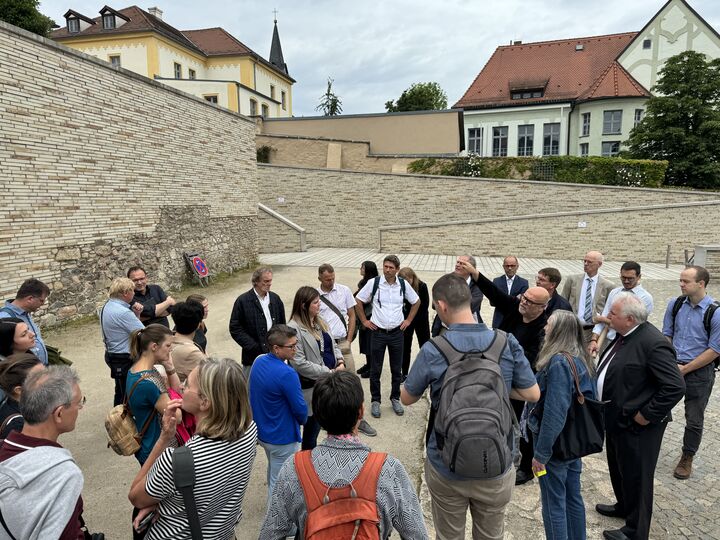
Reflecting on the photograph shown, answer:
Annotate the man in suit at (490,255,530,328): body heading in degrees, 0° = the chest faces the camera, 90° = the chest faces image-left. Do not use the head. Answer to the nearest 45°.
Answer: approximately 0°

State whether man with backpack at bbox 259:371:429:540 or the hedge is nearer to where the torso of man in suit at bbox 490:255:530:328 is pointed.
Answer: the man with backpack

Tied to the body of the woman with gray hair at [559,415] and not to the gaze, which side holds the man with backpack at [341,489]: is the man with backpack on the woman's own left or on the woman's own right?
on the woman's own left

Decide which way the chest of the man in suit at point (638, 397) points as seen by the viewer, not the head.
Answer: to the viewer's left

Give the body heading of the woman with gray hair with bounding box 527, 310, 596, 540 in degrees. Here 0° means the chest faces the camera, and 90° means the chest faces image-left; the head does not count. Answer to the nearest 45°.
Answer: approximately 135°

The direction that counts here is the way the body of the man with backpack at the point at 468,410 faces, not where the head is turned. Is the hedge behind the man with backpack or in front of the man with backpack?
in front

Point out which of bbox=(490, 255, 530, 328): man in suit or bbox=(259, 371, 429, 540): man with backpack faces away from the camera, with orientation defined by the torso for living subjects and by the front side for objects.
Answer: the man with backpack

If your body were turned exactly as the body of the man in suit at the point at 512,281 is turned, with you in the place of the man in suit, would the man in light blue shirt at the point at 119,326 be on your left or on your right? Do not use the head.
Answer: on your right

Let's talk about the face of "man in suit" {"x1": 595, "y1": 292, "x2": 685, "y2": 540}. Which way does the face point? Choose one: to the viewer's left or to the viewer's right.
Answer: to the viewer's left

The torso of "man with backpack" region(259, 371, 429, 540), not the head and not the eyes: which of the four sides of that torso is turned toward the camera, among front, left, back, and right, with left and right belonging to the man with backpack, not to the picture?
back

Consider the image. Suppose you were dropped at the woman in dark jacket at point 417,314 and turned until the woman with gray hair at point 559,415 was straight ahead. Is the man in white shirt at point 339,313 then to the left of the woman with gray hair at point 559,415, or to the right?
right

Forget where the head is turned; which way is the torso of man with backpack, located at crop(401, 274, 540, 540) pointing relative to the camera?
away from the camera
